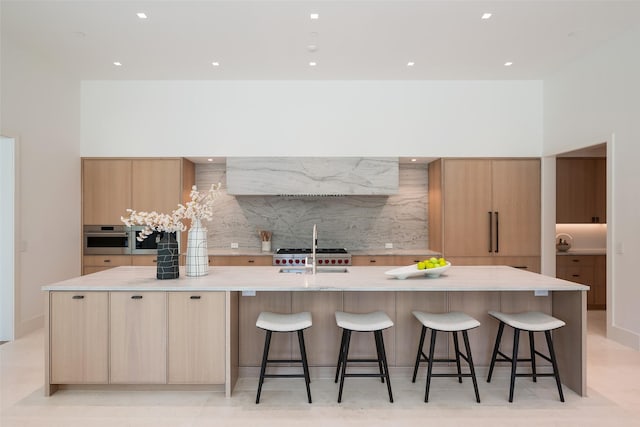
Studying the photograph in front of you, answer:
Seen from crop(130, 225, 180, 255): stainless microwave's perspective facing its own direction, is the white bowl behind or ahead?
ahead

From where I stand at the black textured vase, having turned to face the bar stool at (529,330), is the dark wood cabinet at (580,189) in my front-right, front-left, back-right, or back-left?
front-left

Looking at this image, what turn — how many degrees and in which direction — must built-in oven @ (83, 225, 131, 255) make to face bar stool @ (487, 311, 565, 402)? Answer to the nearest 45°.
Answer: approximately 45° to its left

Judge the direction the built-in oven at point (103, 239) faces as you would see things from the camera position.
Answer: facing the viewer

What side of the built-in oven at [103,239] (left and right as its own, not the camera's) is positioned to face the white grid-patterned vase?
front

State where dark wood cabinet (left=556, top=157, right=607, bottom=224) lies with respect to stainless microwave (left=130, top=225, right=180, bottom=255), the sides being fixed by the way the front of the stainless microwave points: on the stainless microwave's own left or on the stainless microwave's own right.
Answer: on the stainless microwave's own left

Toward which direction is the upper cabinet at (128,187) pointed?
toward the camera

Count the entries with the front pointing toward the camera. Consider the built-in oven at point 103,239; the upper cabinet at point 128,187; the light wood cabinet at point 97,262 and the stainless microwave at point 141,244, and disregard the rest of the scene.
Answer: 4

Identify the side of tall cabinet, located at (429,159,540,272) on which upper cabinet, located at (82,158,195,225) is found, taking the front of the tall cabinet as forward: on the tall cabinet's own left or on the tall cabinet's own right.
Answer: on the tall cabinet's own right

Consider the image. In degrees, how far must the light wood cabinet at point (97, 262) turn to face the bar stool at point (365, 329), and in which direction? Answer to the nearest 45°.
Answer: approximately 45° to its left

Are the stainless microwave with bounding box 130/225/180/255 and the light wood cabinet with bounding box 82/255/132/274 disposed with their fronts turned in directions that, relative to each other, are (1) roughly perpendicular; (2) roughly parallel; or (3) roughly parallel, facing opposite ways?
roughly parallel

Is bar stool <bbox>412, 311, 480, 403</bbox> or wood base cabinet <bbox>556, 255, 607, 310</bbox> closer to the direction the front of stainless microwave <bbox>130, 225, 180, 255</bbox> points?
the bar stool

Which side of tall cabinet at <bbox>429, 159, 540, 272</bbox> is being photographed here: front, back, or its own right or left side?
front

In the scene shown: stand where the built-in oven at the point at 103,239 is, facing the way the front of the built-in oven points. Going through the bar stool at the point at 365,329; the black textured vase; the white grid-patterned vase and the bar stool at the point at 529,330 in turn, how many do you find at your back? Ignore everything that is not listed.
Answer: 0

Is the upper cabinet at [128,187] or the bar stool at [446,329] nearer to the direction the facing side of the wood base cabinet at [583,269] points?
the bar stool

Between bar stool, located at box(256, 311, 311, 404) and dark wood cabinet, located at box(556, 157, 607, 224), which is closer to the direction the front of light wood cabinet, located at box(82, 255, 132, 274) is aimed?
the bar stool

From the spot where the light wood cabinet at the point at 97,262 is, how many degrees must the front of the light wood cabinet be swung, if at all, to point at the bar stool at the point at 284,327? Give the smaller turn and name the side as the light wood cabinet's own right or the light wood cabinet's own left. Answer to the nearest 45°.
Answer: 0° — it already faces it
